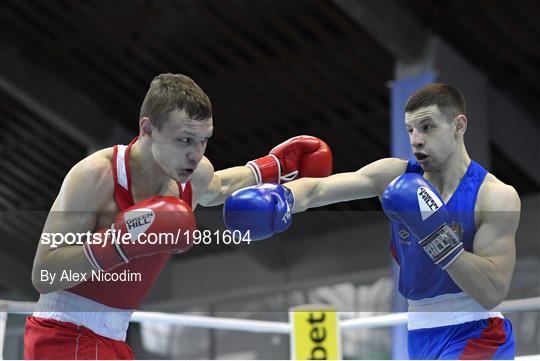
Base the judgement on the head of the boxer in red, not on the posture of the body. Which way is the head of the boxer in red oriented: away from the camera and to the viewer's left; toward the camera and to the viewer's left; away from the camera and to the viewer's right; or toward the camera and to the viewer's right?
toward the camera and to the viewer's right

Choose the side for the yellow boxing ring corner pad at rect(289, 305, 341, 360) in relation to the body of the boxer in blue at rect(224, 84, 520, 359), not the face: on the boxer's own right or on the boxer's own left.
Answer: on the boxer's own right

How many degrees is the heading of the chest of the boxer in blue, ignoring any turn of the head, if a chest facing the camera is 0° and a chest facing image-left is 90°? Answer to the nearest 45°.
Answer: approximately 45°

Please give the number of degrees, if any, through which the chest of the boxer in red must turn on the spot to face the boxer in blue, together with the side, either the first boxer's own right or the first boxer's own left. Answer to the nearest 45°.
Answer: approximately 45° to the first boxer's own left

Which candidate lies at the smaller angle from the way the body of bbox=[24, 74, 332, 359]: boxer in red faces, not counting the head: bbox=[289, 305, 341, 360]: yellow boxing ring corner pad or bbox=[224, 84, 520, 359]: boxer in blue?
the boxer in blue

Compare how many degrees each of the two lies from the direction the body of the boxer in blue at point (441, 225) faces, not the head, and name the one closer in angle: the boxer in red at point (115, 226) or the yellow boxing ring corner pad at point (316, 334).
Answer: the boxer in red

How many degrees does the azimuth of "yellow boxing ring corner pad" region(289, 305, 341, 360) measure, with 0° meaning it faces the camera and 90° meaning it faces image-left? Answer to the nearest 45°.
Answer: approximately 0°

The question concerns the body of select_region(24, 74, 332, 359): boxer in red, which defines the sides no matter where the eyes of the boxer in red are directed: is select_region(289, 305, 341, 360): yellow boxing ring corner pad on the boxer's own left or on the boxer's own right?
on the boxer's own left

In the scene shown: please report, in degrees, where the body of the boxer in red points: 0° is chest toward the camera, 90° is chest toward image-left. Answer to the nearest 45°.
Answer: approximately 315°
